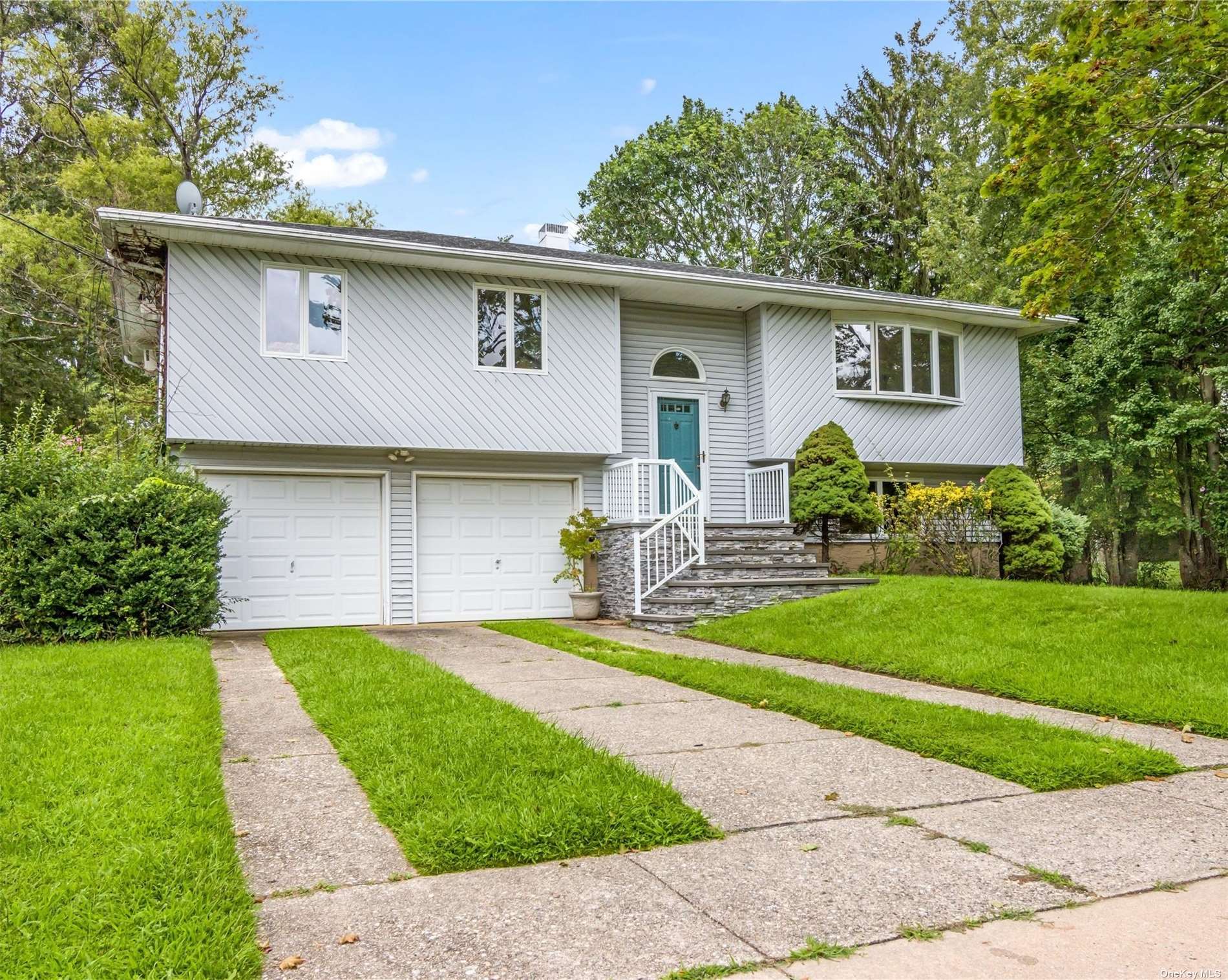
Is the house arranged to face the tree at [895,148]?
no

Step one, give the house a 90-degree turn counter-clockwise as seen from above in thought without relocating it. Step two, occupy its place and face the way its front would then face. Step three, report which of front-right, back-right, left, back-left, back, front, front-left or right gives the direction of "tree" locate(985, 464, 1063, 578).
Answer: front

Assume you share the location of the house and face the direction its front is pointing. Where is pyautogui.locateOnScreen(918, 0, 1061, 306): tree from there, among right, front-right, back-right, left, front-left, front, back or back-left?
back-left

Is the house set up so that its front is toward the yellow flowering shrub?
no

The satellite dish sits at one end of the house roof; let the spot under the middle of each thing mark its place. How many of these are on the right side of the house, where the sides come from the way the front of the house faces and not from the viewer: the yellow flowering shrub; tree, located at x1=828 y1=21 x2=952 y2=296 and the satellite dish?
1

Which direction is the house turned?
toward the camera

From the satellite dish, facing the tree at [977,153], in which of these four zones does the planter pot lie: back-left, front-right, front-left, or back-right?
front-right

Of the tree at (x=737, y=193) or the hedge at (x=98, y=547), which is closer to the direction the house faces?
the hedge

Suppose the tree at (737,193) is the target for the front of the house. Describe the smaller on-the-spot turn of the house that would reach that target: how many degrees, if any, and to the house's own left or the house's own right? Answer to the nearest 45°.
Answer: approximately 135° to the house's own left

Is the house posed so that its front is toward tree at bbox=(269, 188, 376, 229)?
no

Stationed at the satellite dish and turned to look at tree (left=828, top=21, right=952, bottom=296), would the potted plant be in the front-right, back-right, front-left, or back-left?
front-right

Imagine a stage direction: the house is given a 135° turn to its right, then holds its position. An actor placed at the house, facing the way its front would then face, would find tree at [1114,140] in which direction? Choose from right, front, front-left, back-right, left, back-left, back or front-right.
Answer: back
